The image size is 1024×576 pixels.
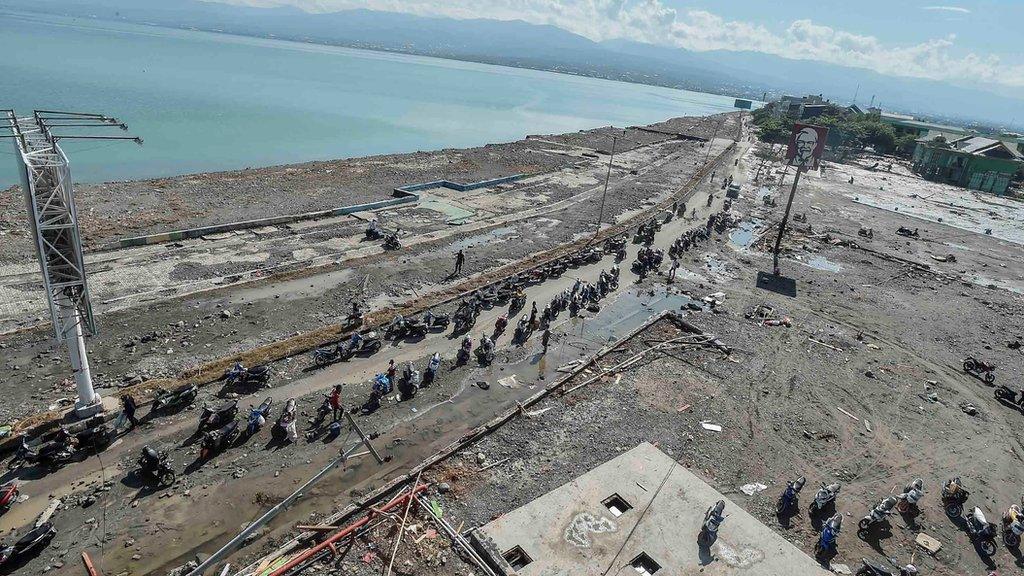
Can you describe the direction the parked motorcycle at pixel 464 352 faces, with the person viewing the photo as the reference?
facing away from the viewer and to the right of the viewer

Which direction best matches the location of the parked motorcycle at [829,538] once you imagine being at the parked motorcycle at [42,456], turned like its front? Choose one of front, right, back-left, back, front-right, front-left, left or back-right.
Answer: back-left

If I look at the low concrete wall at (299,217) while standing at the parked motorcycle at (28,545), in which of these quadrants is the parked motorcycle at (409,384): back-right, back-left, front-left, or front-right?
front-right

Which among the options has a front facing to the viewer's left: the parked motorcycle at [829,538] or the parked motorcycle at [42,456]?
the parked motorcycle at [42,456]

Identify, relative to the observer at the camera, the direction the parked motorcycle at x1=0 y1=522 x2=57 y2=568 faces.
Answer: facing the viewer and to the left of the viewer

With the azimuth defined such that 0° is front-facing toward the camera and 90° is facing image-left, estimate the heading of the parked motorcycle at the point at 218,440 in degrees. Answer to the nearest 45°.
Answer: approximately 45°

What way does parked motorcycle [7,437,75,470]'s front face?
to the viewer's left

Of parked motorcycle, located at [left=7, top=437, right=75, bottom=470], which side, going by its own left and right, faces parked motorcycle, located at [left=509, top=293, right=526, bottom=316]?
back

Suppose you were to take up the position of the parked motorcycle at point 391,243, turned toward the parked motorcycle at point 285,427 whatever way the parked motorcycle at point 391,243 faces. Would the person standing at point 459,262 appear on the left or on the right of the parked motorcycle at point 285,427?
left

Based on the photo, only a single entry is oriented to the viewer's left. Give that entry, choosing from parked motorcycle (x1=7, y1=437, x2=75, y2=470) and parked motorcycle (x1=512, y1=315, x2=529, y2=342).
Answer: parked motorcycle (x1=7, y1=437, x2=75, y2=470)

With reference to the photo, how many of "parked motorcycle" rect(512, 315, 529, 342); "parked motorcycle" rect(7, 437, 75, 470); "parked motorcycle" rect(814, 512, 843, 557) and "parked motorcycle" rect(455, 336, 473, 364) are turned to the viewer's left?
1

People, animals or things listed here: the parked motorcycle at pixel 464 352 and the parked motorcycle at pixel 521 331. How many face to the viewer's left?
0
